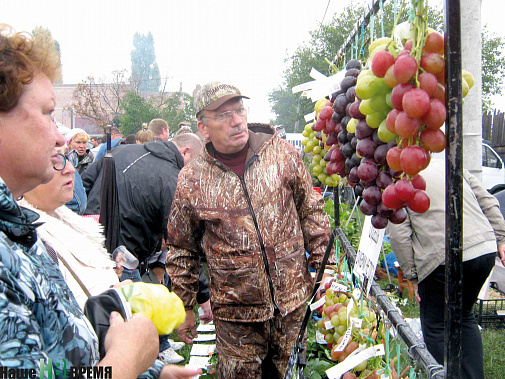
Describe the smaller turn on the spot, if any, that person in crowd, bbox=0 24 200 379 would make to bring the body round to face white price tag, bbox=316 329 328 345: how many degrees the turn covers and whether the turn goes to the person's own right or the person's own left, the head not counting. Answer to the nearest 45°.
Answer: approximately 45° to the person's own left

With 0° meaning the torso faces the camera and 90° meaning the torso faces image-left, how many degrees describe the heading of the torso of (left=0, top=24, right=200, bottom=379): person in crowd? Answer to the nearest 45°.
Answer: approximately 270°

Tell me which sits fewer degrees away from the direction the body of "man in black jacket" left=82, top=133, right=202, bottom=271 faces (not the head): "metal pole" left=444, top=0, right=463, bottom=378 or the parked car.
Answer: the parked car

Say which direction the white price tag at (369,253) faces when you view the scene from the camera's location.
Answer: facing the viewer and to the left of the viewer

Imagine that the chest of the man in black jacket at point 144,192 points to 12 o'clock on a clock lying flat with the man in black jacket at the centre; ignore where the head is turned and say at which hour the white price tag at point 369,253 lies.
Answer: The white price tag is roughly at 4 o'clock from the man in black jacket.

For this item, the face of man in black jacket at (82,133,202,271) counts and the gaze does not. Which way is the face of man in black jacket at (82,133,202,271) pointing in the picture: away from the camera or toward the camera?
away from the camera

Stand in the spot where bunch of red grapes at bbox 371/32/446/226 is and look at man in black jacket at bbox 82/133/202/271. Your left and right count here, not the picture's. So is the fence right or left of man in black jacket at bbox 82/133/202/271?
right
